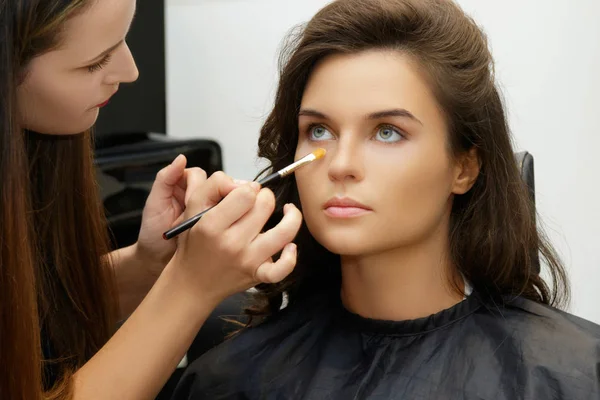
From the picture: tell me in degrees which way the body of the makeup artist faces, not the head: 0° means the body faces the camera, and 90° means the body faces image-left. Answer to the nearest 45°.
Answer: approximately 270°

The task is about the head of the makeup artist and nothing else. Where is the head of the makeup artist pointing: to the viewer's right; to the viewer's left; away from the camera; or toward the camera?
to the viewer's right
